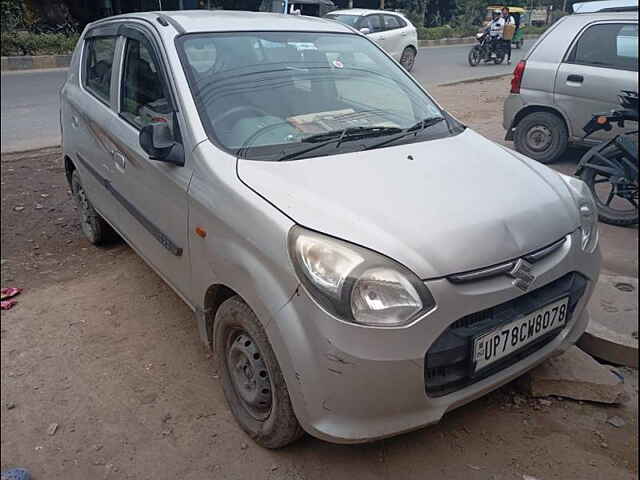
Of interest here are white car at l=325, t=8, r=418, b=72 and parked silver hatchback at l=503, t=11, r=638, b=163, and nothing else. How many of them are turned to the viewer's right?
1

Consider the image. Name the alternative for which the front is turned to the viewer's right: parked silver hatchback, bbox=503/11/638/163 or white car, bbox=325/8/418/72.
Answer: the parked silver hatchback

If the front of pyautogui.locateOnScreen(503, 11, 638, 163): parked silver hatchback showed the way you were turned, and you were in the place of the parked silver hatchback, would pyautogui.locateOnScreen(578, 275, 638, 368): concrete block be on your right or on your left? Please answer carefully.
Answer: on your right

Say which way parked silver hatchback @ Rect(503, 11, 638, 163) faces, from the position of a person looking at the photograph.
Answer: facing to the right of the viewer

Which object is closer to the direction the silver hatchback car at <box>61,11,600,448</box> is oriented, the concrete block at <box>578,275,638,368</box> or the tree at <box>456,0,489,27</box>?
the concrete block

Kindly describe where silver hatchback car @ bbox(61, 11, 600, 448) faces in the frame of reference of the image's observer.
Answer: facing the viewer and to the right of the viewer

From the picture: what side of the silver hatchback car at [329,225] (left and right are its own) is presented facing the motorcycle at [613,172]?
left

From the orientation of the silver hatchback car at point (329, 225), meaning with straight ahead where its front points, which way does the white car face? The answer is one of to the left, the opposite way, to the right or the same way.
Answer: to the right

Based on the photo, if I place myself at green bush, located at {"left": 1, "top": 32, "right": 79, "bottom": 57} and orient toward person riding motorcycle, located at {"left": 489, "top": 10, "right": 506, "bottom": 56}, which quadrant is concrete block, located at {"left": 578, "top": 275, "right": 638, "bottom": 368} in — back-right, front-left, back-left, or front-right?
front-right
